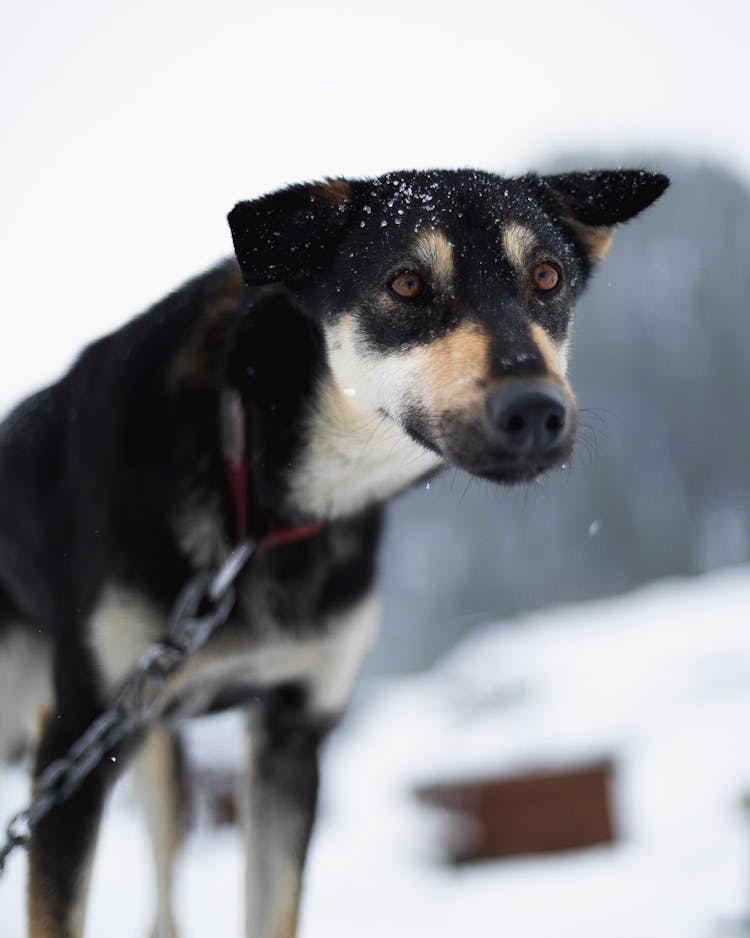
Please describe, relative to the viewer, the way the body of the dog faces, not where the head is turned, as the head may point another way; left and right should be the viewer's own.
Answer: facing the viewer and to the right of the viewer
